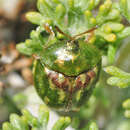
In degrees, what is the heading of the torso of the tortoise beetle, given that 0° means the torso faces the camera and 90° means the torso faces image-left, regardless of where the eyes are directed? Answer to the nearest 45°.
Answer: approximately 180°

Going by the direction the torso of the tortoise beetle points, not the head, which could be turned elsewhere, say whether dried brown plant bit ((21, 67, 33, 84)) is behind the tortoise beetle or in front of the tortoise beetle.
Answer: in front
